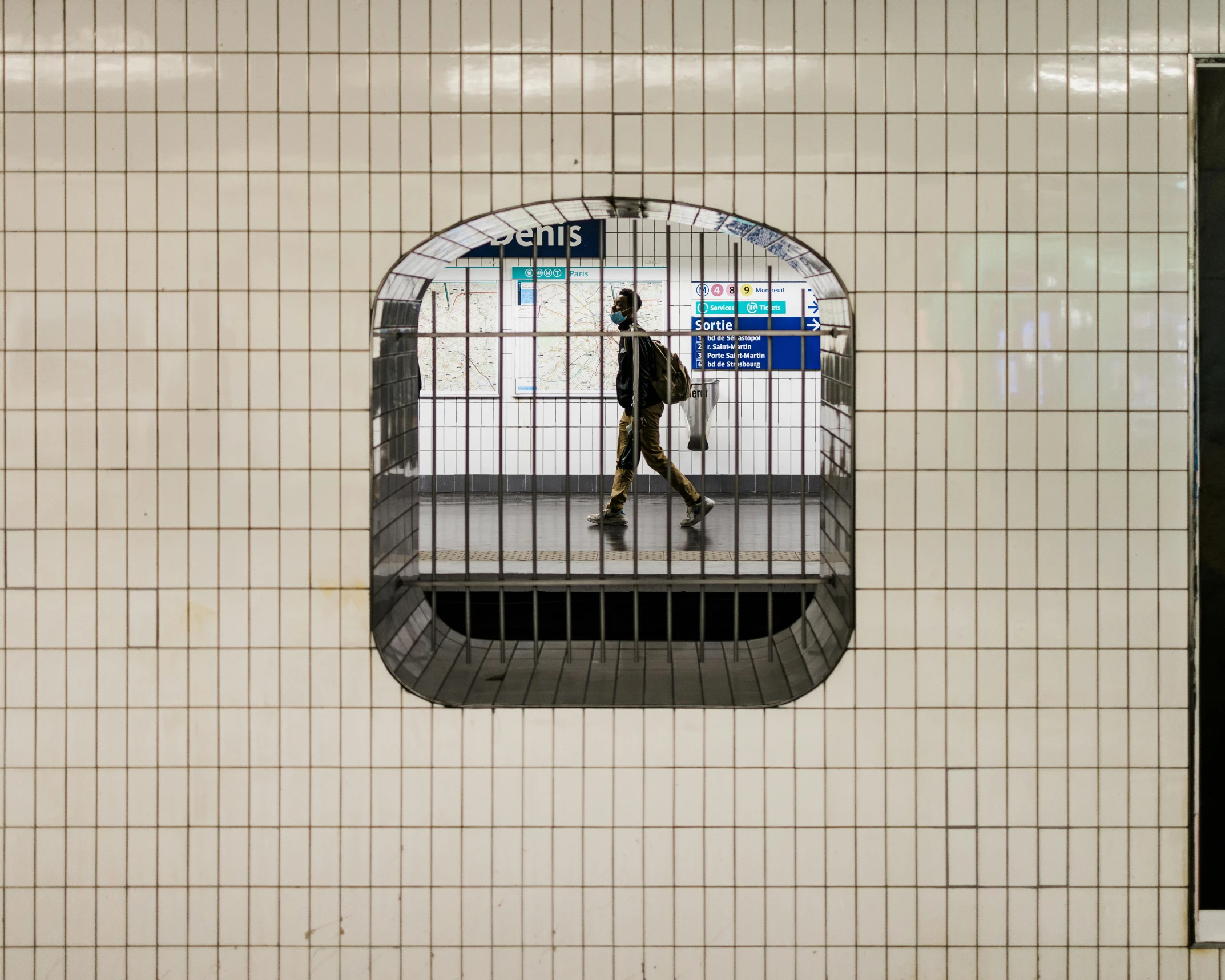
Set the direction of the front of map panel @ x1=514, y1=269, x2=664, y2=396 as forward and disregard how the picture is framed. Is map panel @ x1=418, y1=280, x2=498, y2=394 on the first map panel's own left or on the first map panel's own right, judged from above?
on the first map panel's own right

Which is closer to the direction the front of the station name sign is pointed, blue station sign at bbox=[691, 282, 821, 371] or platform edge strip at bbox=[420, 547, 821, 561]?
the platform edge strip

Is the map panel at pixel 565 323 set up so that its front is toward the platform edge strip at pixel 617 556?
yes

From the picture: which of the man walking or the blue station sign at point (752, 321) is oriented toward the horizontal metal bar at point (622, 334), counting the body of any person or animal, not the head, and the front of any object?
the blue station sign

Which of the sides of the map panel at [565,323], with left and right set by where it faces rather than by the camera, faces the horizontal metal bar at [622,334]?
front

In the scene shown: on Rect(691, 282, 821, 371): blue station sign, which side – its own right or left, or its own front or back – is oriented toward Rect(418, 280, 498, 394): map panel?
right

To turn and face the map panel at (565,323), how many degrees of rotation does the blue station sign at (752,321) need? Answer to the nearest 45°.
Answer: approximately 90° to its right

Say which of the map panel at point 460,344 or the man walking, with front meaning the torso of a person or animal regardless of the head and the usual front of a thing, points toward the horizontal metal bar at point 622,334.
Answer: the map panel
